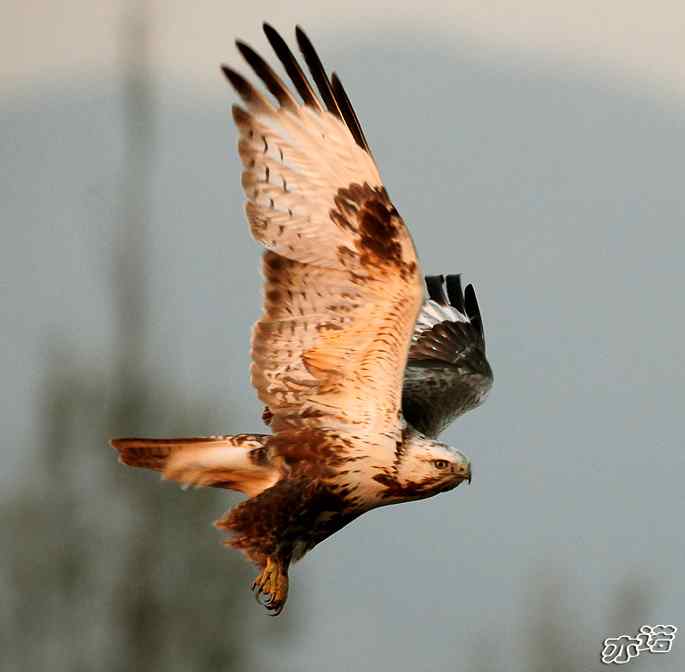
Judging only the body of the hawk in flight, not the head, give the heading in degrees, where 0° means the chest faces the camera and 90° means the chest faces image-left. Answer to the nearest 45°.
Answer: approximately 270°
